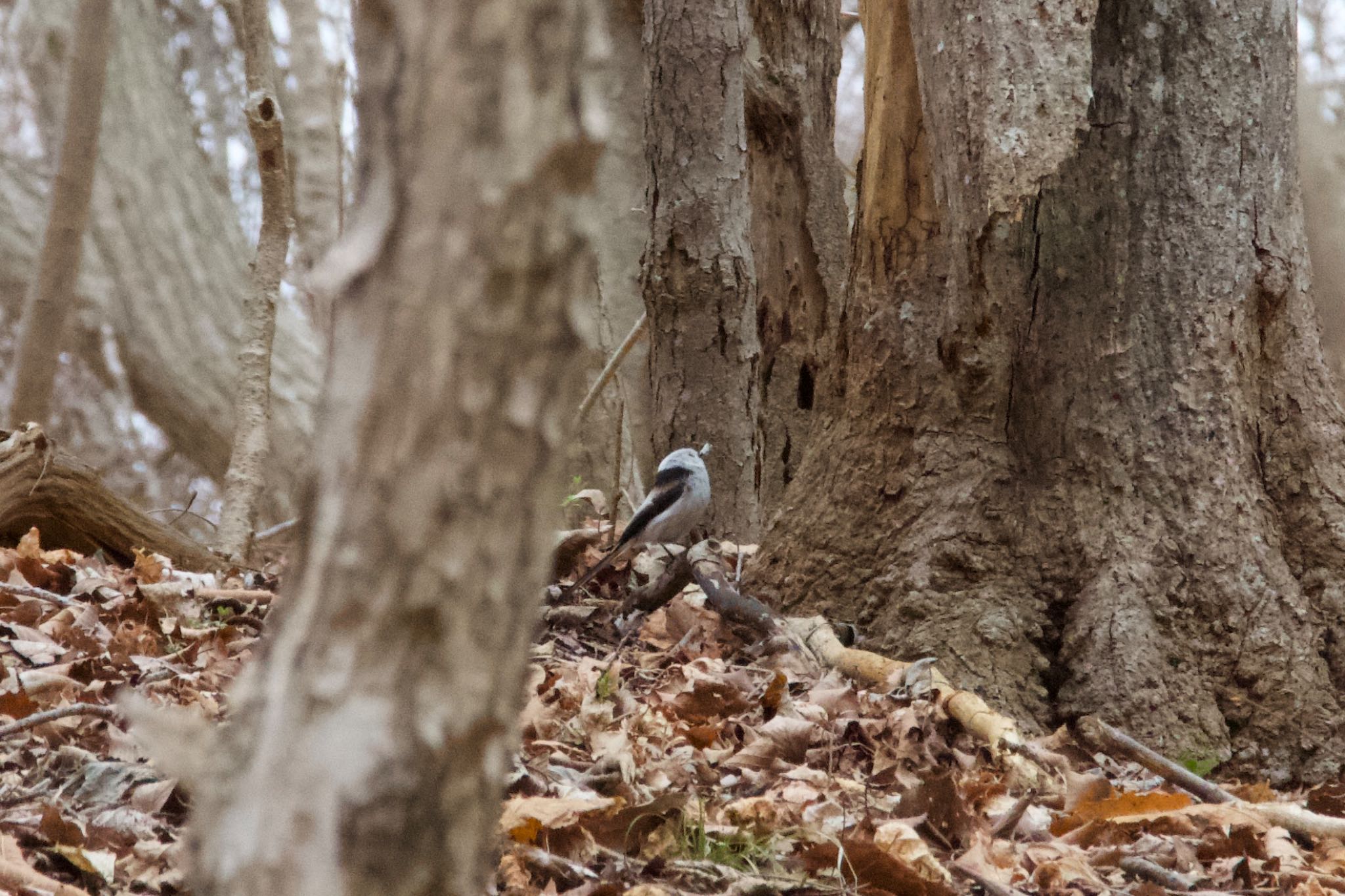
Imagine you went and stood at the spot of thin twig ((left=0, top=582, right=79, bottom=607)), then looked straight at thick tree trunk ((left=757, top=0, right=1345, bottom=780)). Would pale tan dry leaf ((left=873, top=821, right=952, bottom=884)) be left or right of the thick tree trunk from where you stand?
right

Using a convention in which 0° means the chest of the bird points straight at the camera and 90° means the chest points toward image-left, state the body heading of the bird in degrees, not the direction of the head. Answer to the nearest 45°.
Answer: approximately 270°

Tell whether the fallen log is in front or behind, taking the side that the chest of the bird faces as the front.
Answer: behind

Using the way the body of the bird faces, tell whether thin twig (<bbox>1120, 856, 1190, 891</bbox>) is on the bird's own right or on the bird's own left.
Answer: on the bird's own right

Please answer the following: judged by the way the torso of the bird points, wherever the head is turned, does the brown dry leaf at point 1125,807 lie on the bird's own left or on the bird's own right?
on the bird's own right
